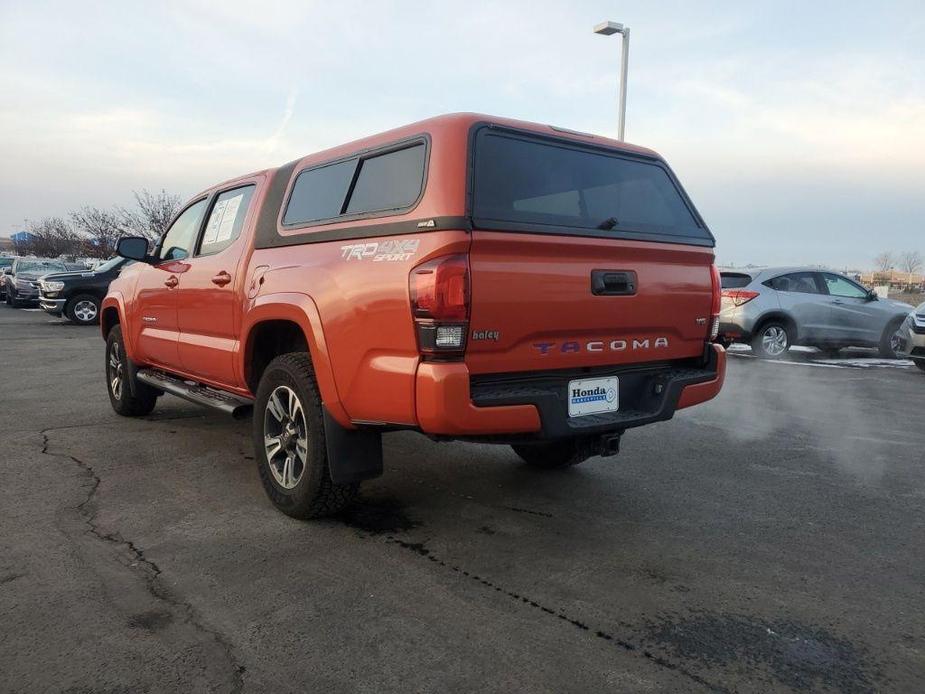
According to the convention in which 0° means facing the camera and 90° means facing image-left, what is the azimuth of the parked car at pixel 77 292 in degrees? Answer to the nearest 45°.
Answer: approximately 45°

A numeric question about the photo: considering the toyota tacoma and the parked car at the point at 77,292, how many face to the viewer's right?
0

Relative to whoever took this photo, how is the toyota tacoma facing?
facing away from the viewer and to the left of the viewer

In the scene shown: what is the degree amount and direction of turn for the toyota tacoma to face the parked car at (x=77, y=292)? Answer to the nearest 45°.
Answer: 0° — it already faces it

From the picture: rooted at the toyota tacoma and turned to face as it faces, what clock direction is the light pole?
The light pole is roughly at 2 o'clock from the toyota tacoma.

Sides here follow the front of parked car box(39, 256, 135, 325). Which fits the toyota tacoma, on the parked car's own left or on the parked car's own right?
on the parked car's own left

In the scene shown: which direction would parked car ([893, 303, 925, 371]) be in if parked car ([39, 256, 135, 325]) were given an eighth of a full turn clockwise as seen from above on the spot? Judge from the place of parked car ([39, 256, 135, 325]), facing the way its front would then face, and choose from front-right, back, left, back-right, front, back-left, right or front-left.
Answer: back-left

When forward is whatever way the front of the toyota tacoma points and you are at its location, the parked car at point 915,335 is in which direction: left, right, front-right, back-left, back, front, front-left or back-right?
right

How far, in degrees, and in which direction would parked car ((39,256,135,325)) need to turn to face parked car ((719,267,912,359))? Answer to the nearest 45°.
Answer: approximately 90° to its left

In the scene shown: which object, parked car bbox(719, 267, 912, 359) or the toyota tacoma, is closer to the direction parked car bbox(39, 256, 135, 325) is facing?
the toyota tacoma
